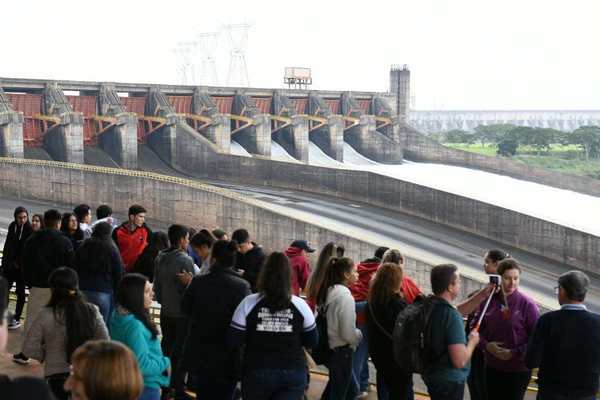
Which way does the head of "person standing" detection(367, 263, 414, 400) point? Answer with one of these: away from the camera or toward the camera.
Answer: away from the camera

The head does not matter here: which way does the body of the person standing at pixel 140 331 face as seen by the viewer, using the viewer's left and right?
facing to the right of the viewer

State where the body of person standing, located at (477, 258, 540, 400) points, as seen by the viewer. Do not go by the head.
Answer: toward the camera

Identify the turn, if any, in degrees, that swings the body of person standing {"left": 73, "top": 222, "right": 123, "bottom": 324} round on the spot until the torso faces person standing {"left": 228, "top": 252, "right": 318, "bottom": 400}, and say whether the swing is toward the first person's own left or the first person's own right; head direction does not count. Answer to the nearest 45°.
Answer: approximately 135° to the first person's own right

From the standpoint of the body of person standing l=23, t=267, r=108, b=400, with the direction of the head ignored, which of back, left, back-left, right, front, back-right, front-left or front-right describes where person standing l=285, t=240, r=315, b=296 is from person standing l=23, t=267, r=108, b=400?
front-right

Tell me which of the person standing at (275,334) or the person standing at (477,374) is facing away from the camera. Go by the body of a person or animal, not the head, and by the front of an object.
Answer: the person standing at (275,334)

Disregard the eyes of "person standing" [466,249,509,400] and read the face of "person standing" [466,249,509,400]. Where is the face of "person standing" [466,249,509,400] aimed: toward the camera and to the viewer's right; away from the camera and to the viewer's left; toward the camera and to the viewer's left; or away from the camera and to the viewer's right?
toward the camera and to the viewer's left

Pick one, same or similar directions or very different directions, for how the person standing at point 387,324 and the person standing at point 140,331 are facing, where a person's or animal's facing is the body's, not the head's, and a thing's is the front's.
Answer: same or similar directions

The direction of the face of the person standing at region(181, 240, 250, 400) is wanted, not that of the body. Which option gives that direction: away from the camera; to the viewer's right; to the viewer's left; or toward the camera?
away from the camera

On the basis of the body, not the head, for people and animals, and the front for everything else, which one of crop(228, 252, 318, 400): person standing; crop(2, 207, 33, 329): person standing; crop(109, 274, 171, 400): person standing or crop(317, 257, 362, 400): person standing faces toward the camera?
crop(2, 207, 33, 329): person standing

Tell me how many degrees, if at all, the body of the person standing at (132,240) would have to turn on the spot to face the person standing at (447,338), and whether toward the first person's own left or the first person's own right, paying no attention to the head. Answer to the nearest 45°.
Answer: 0° — they already face them

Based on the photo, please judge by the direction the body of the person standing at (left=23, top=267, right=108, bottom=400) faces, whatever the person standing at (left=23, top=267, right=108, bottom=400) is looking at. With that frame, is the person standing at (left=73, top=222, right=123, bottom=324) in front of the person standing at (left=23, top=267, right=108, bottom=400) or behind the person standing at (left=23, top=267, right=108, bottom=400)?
in front

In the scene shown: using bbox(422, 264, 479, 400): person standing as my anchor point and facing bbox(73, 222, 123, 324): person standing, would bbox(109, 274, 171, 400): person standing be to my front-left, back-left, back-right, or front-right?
front-left
